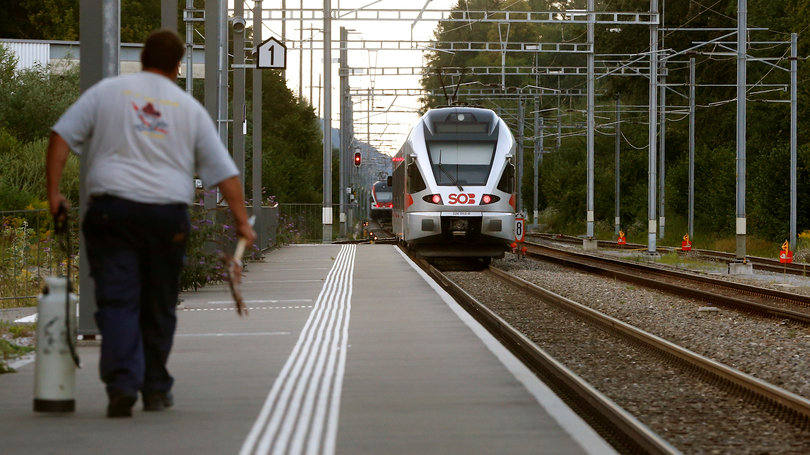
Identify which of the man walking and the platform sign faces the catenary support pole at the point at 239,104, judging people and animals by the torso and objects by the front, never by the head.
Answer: the man walking

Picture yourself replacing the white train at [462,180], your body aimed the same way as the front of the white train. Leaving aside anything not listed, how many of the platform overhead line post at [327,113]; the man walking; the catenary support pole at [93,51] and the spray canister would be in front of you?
3

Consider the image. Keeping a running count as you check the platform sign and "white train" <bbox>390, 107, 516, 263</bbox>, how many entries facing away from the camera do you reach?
0

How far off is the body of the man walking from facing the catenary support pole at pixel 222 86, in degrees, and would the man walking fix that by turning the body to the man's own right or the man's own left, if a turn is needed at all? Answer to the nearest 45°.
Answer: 0° — they already face it

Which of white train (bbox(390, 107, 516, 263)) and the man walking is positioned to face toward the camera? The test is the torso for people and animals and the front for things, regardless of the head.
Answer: the white train

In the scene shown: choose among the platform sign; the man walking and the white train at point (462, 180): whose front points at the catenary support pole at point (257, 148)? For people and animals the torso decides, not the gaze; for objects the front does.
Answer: the man walking

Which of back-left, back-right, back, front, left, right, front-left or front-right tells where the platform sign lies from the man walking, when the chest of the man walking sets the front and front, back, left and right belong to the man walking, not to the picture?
front

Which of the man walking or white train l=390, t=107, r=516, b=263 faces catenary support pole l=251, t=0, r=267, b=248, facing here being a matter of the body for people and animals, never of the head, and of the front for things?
the man walking

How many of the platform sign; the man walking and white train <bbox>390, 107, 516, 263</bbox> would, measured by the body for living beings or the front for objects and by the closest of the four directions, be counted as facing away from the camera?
1

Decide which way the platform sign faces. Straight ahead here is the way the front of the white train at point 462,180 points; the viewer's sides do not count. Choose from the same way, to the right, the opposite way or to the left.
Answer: the same way

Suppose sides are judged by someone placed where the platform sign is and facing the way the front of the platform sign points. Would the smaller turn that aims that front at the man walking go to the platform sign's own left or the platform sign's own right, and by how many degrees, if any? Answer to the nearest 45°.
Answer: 0° — it already faces them

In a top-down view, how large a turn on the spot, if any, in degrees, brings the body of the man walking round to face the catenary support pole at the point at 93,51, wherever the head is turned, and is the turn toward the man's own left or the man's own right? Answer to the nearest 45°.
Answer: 0° — they already face it

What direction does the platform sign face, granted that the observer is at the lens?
facing the viewer

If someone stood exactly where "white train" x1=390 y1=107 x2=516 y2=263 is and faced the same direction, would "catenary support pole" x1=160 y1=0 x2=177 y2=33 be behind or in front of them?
in front

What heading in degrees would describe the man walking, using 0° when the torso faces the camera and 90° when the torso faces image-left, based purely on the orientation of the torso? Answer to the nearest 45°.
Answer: approximately 180°

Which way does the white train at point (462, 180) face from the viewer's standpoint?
toward the camera

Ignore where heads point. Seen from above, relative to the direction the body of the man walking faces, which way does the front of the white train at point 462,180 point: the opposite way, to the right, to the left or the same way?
the opposite way
